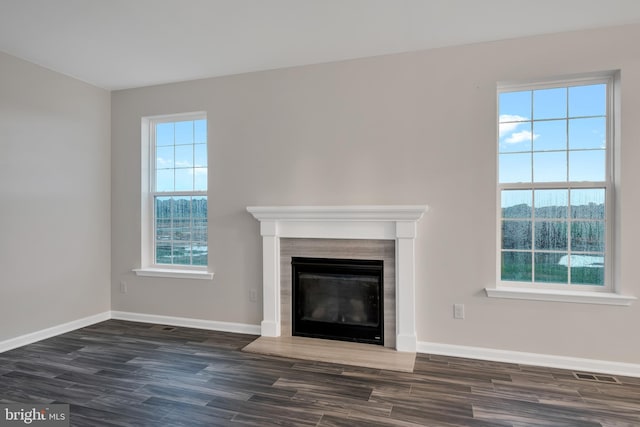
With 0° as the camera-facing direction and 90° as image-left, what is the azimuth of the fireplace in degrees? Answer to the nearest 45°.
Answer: approximately 0°

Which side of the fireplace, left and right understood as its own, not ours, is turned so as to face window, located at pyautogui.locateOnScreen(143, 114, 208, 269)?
right

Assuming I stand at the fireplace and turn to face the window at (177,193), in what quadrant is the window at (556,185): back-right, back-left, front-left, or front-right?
back-right

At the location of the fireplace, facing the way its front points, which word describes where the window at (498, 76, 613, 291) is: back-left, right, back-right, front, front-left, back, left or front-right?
left
